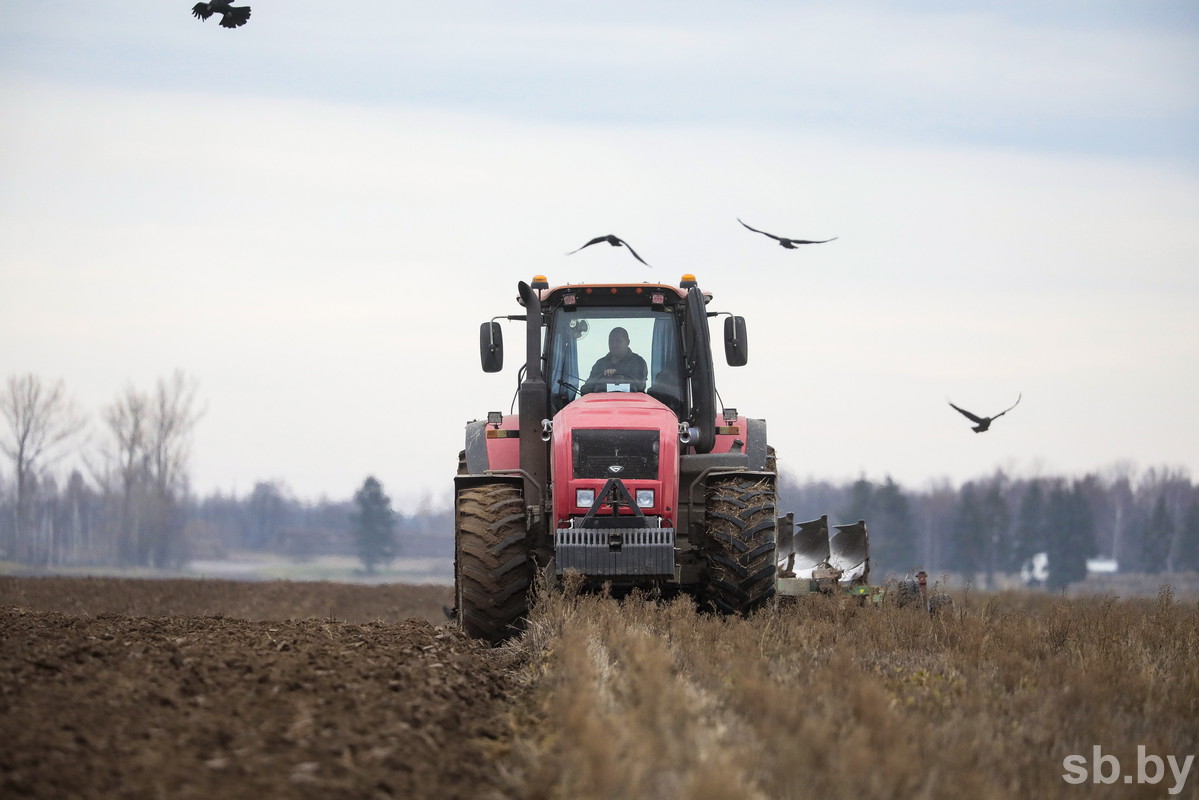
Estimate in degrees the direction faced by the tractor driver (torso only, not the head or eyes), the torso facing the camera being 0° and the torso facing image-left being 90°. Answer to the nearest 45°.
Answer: approximately 0°

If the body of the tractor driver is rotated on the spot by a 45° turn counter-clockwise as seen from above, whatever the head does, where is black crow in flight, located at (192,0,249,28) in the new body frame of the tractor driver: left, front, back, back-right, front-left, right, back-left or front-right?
back-right
